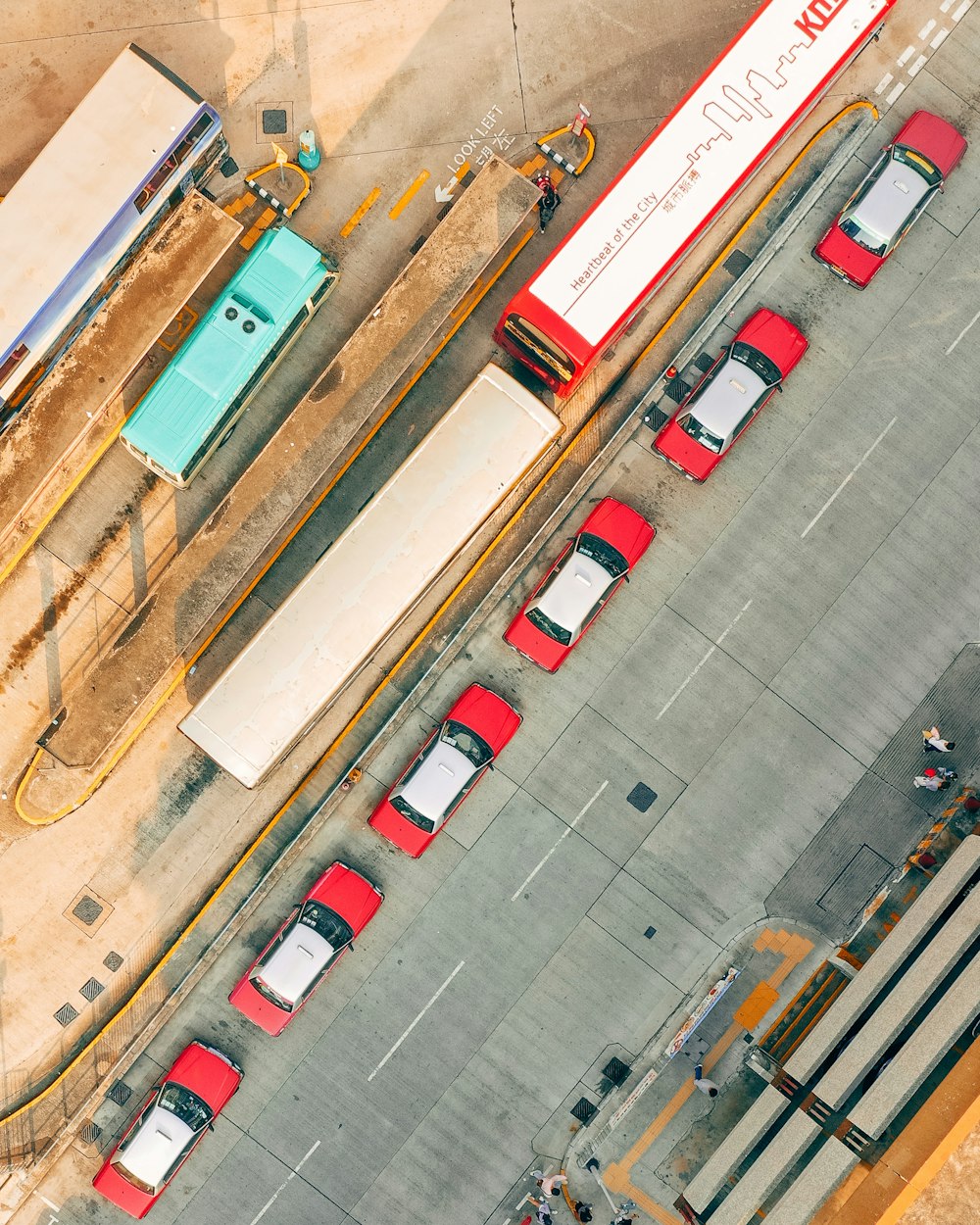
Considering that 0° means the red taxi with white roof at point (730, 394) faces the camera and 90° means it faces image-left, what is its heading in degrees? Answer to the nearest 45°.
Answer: approximately 225°
